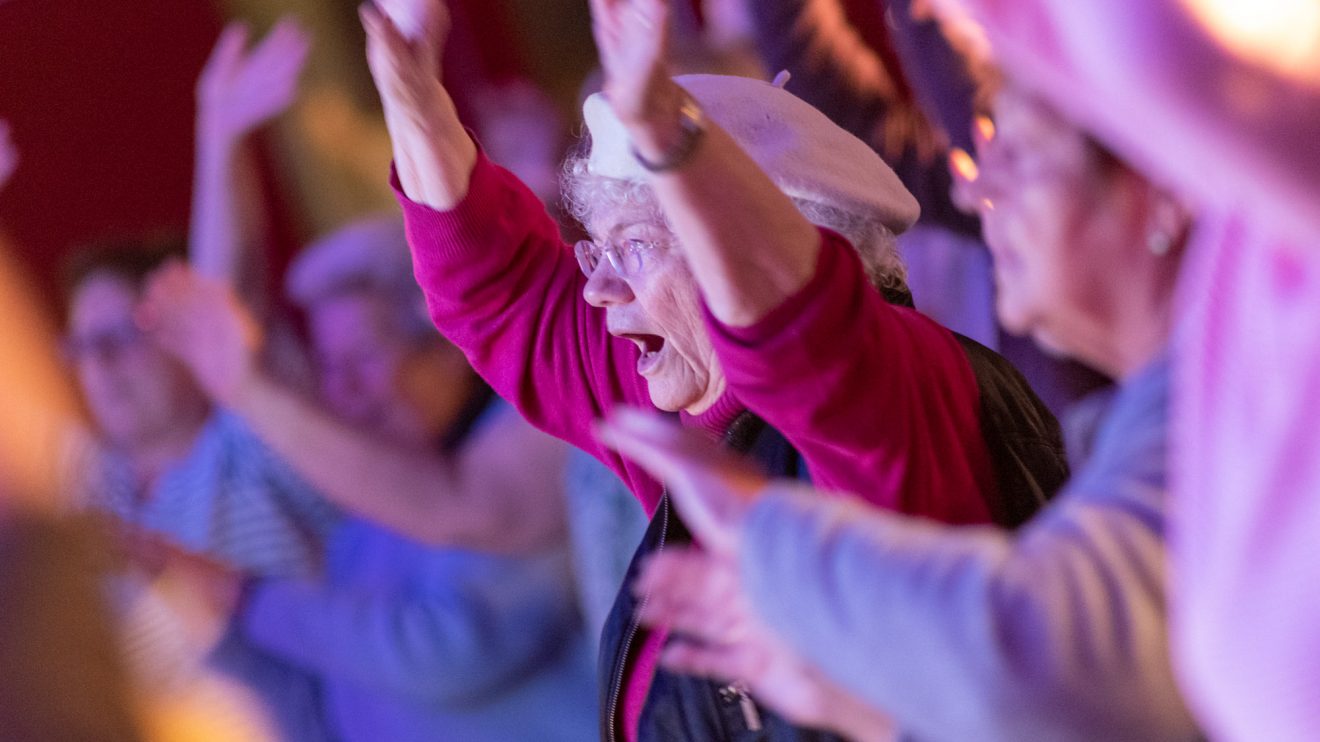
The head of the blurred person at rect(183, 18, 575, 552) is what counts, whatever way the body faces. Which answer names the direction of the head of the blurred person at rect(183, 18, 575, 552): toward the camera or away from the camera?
toward the camera

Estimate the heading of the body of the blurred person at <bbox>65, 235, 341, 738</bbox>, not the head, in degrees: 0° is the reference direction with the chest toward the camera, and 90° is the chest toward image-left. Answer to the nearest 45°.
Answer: approximately 45°

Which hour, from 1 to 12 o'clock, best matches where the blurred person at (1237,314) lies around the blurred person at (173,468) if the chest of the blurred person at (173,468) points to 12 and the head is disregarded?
the blurred person at (1237,314) is roughly at 10 o'clock from the blurred person at (173,468).

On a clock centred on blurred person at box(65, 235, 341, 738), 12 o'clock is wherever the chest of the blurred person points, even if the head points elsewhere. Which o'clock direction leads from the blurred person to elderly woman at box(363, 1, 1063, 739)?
The elderly woman is roughly at 10 o'clock from the blurred person.

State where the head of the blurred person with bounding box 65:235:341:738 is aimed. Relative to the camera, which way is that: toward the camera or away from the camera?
toward the camera

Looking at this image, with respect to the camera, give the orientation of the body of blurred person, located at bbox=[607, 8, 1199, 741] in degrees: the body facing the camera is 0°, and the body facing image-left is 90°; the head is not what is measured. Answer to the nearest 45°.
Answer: approximately 90°

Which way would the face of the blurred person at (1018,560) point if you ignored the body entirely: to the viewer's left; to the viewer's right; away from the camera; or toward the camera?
to the viewer's left

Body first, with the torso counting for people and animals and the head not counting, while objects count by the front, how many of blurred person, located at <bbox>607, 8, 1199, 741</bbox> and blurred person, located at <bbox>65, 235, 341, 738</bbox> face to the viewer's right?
0

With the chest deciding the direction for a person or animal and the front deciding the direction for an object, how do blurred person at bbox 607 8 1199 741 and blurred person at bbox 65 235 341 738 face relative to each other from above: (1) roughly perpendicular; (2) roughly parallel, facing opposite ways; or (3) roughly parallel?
roughly perpendicular

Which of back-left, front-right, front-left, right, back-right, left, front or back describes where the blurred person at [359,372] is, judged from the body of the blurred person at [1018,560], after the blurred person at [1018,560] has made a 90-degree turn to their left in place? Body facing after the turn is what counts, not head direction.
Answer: back-right
